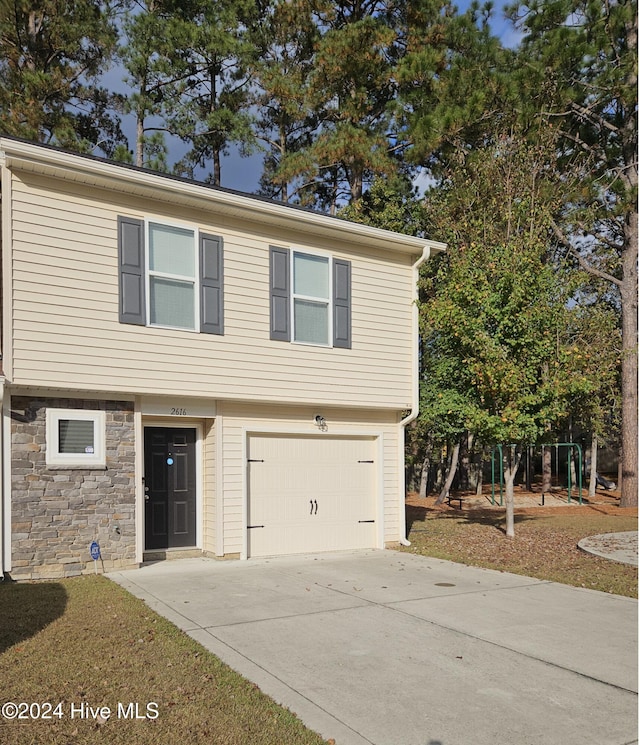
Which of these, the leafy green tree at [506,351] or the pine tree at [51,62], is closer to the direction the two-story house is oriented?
the leafy green tree

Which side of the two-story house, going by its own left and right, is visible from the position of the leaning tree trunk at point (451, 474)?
left

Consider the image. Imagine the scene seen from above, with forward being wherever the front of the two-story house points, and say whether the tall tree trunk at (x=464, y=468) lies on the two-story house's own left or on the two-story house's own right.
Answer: on the two-story house's own left

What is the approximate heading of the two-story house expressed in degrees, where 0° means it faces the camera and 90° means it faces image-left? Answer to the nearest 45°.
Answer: approximately 315°

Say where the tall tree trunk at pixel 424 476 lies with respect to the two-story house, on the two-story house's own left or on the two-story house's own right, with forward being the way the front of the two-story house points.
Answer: on the two-story house's own left

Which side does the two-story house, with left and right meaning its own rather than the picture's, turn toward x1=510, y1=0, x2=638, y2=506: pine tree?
left

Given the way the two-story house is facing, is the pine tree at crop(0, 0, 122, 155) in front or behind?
behind
